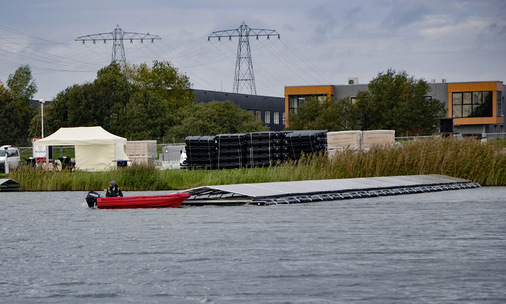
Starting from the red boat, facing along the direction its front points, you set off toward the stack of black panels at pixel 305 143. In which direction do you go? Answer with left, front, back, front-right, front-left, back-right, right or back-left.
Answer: front-left

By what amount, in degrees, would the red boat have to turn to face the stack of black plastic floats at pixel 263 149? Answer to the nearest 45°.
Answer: approximately 45° to its left

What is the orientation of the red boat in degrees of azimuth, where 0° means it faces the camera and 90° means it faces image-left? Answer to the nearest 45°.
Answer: approximately 270°

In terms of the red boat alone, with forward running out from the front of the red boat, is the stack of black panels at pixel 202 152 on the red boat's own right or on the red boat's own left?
on the red boat's own left

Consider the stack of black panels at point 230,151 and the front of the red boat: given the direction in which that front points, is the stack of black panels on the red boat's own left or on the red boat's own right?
on the red boat's own left
